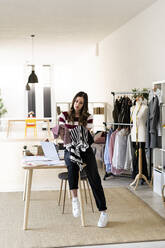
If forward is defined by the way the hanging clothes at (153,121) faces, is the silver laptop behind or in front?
in front

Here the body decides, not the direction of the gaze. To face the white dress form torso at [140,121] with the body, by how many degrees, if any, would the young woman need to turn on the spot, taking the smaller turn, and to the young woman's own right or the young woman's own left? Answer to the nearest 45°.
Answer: approximately 135° to the young woman's own left

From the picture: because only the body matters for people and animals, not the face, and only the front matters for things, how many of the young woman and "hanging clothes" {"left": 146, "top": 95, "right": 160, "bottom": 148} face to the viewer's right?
0

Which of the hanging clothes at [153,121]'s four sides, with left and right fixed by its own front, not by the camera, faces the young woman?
front

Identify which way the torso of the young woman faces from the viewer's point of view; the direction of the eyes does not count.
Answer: toward the camera

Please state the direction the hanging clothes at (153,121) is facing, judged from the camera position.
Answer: facing the viewer and to the left of the viewer

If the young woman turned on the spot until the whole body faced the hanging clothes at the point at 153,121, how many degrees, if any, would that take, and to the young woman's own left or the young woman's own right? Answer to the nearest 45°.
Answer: approximately 135° to the young woman's own left

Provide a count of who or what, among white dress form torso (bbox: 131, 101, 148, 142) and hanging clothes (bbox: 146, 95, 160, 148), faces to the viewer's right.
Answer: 0

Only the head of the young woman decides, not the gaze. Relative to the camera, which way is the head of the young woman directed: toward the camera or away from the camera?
toward the camera
